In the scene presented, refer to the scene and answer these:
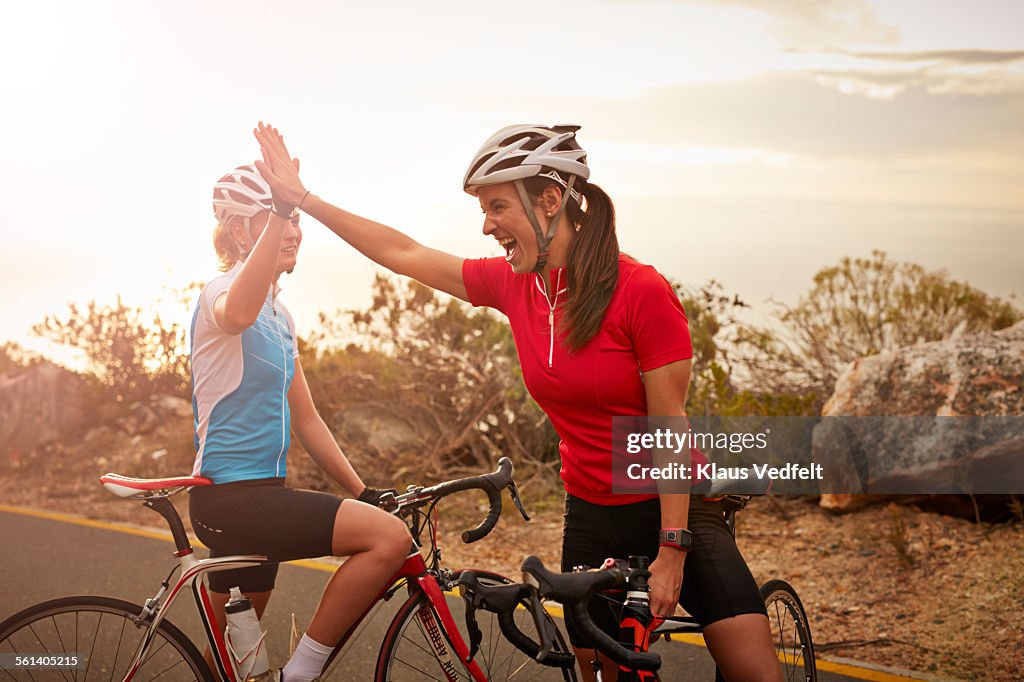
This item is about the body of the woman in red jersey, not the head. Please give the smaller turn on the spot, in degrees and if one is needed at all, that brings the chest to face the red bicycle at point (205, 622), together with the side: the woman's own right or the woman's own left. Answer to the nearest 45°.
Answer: approximately 45° to the woman's own right

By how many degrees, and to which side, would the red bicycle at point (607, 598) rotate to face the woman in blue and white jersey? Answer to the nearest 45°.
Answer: approximately 90° to its right

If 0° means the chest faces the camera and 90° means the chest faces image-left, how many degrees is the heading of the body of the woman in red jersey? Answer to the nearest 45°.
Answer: approximately 45°

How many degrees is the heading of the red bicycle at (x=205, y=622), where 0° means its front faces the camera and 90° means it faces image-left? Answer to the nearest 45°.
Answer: approximately 270°

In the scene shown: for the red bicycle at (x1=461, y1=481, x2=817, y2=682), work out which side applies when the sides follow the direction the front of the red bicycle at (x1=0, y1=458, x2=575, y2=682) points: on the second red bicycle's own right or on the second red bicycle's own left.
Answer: on the second red bicycle's own right

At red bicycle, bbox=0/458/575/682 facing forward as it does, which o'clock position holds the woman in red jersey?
The woman in red jersey is roughly at 1 o'clock from the red bicycle.

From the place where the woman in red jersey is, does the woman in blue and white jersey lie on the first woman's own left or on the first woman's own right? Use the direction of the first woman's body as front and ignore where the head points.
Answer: on the first woman's own right

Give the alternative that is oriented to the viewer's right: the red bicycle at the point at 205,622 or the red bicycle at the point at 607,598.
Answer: the red bicycle at the point at 205,622

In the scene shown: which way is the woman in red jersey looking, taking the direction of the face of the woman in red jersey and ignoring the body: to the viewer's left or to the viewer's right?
to the viewer's left

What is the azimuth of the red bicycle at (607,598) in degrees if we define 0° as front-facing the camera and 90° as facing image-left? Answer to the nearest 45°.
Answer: approximately 45°
